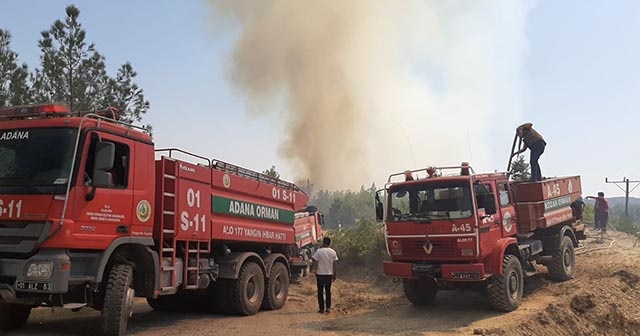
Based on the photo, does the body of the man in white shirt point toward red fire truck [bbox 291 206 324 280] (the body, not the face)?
yes

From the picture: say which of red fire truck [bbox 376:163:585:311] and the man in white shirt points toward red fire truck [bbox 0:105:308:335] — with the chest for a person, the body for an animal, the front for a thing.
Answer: red fire truck [bbox 376:163:585:311]

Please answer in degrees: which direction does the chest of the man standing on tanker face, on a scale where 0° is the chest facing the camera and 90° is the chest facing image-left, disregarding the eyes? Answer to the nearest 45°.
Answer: approximately 90°

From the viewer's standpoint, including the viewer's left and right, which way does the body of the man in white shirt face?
facing away from the viewer

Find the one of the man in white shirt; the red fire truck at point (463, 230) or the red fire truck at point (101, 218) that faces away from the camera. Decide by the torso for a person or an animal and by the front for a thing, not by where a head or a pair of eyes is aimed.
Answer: the man in white shirt

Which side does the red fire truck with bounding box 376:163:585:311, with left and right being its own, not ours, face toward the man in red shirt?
back

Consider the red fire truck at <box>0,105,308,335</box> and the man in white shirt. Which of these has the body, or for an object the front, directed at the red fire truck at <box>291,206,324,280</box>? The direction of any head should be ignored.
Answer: the man in white shirt

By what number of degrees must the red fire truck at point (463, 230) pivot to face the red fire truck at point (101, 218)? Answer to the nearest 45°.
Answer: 0° — it already faces it

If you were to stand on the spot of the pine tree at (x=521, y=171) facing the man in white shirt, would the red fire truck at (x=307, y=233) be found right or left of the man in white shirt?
right
